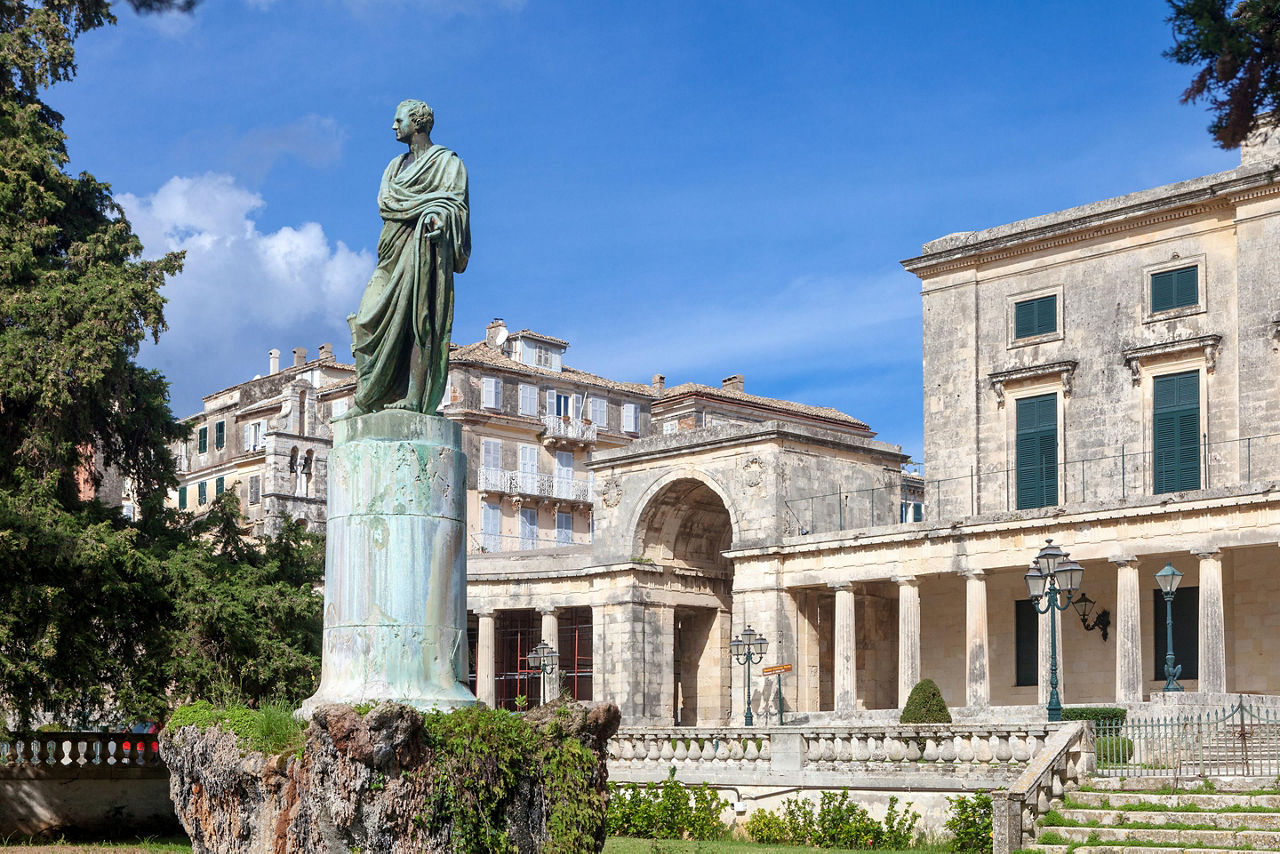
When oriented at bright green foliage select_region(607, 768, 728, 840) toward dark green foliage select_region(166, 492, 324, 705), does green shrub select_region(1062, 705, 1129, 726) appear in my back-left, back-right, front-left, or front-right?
back-right

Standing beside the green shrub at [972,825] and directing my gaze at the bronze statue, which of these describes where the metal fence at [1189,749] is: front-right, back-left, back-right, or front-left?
back-left

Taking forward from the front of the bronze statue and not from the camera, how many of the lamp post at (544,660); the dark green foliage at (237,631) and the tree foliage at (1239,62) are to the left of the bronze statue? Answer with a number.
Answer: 1

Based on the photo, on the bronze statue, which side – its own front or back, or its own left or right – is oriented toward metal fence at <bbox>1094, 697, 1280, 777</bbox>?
back

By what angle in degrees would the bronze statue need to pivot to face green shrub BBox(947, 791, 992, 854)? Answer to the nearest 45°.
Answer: approximately 180°

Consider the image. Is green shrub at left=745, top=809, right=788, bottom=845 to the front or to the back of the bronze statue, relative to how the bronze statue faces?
to the back

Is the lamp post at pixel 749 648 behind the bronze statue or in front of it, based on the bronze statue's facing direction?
behind

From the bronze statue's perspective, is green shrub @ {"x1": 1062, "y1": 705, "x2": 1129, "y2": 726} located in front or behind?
behind

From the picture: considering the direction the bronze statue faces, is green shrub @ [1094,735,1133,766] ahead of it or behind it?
behind

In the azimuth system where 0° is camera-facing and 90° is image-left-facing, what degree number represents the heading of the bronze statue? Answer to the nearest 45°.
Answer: approximately 45°
